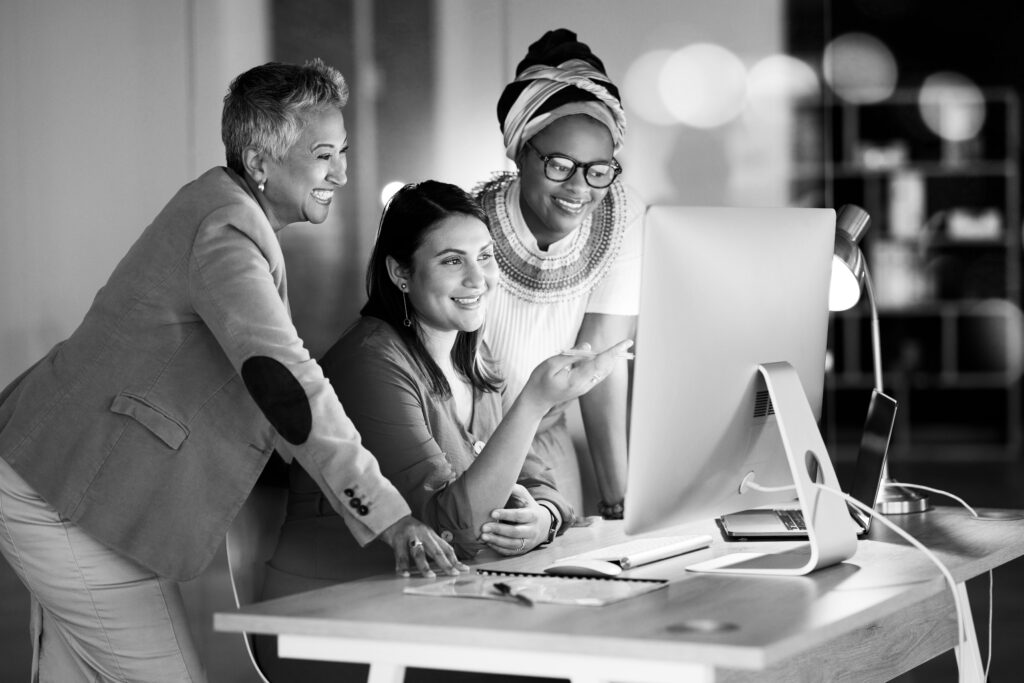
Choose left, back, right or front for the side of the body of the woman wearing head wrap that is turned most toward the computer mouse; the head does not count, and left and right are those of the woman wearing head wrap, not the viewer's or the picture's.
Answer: front

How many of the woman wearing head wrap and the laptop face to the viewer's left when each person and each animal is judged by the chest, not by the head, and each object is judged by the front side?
1

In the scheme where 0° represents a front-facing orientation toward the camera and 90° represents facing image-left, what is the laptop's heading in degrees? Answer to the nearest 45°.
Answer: approximately 90°

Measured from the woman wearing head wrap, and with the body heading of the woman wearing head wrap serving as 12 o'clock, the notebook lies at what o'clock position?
The notebook is roughly at 12 o'clock from the woman wearing head wrap.

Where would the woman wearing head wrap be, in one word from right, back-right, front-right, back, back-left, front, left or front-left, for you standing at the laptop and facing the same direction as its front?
front-right

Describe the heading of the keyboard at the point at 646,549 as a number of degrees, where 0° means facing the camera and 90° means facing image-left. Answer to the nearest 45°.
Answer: approximately 135°

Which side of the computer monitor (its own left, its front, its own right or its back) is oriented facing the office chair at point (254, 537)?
front

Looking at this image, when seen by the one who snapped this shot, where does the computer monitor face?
facing away from the viewer and to the left of the viewer
